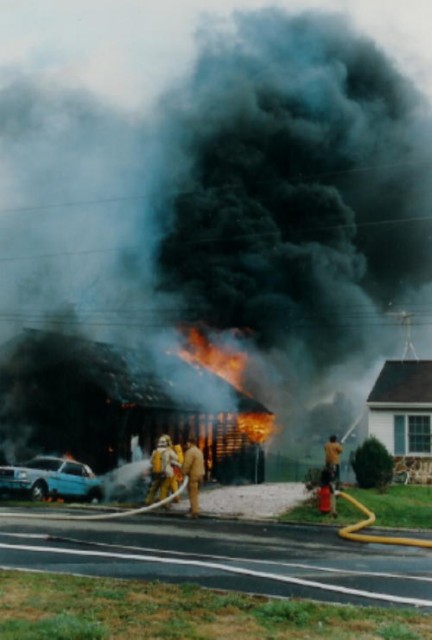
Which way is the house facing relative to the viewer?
toward the camera

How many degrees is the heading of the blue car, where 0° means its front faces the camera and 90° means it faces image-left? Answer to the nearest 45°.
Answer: approximately 45°

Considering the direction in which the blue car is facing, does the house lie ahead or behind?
behind

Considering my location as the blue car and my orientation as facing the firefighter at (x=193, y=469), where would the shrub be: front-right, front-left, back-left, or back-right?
front-left

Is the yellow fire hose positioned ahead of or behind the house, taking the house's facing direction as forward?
ahead

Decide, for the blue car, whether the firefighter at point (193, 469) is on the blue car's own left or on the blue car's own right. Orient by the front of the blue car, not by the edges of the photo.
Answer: on the blue car's own left

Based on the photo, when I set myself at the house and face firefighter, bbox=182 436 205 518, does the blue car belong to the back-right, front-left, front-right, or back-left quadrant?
front-right

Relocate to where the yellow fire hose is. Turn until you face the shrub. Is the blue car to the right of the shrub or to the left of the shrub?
left

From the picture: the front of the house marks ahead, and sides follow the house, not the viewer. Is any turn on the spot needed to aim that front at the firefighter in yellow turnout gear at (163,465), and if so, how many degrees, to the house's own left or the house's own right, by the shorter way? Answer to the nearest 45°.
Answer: approximately 45° to the house's own right

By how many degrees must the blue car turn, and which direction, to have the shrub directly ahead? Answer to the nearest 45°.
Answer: approximately 135° to its left

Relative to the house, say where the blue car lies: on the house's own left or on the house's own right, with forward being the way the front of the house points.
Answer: on the house's own right

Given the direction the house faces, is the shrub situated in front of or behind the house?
in front

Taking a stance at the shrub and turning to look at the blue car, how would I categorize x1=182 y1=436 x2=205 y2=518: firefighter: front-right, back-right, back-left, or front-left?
front-left

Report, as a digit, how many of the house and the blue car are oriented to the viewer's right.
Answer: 0
